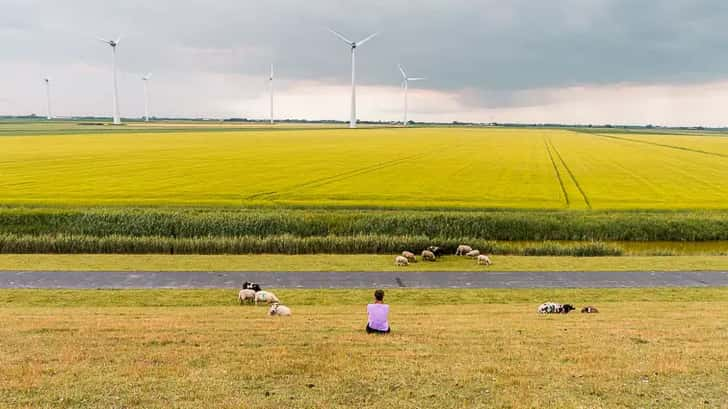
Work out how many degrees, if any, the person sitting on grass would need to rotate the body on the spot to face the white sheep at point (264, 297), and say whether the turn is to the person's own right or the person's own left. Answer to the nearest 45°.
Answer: approximately 45° to the person's own left

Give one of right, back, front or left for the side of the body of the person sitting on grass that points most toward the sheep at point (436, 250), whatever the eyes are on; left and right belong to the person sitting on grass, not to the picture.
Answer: front

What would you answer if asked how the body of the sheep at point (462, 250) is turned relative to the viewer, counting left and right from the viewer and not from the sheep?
facing to the left of the viewer

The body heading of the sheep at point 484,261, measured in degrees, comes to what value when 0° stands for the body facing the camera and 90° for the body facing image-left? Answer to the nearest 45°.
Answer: approximately 270°

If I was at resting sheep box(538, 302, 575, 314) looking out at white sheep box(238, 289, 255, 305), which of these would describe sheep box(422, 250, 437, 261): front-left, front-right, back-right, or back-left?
front-right

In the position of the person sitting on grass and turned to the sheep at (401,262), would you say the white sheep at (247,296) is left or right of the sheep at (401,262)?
left

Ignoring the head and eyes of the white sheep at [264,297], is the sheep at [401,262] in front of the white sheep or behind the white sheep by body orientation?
in front

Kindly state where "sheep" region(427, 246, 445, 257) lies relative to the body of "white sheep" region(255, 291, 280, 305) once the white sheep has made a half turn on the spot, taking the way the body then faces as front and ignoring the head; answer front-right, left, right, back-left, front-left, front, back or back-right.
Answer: back-right

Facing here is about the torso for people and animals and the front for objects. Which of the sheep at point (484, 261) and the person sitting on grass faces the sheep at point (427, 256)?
the person sitting on grass

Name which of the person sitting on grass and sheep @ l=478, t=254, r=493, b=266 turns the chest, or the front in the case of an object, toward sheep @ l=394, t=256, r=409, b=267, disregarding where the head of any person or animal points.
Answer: the person sitting on grass

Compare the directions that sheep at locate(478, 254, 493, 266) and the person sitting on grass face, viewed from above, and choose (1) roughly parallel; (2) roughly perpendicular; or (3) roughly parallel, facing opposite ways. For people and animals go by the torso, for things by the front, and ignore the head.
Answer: roughly perpendicular

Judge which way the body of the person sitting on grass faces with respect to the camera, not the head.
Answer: away from the camera

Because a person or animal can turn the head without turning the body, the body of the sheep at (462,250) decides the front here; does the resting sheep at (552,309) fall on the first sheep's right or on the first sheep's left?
on the first sheep's left
